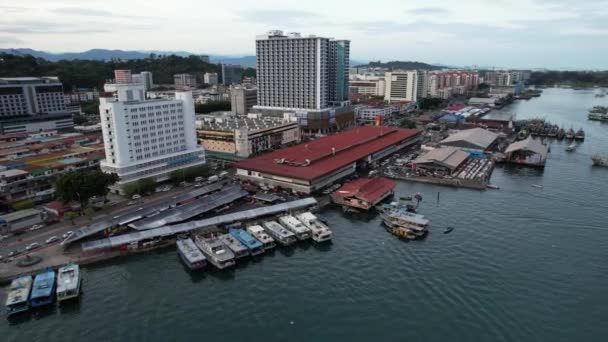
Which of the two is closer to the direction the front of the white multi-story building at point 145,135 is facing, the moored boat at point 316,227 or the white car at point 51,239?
the moored boat

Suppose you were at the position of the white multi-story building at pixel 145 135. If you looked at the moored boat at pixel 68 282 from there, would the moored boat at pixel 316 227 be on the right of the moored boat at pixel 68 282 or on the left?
left

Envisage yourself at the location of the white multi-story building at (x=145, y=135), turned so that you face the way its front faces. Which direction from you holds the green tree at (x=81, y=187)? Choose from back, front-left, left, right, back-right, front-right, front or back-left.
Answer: right

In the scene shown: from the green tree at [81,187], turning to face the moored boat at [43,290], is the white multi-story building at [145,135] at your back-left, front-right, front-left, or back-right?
back-left
